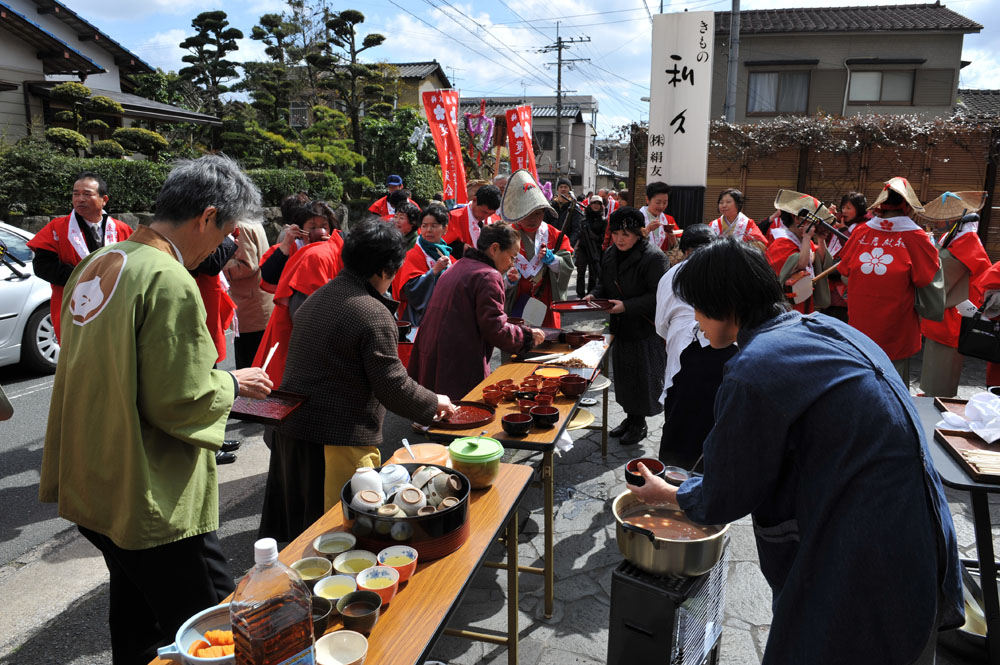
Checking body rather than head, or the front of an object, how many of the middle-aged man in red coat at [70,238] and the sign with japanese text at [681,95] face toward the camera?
2

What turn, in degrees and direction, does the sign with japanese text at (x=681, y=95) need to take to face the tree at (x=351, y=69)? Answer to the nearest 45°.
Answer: approximately 135° to its right

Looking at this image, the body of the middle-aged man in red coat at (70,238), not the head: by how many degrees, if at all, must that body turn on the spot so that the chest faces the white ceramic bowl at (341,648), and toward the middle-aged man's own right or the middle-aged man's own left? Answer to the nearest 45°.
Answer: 0° — they already face it

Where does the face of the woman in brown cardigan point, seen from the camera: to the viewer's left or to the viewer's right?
to the viewer's right

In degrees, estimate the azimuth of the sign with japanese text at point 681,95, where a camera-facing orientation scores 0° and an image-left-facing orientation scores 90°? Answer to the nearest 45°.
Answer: approximately 0°

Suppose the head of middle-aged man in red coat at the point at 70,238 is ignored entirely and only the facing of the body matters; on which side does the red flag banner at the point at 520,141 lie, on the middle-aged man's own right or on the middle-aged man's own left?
on the middle-aged man's own left

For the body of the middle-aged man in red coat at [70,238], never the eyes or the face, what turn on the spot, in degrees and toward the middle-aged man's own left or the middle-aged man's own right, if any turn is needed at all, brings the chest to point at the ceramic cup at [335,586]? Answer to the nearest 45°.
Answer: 0° — they already face it
